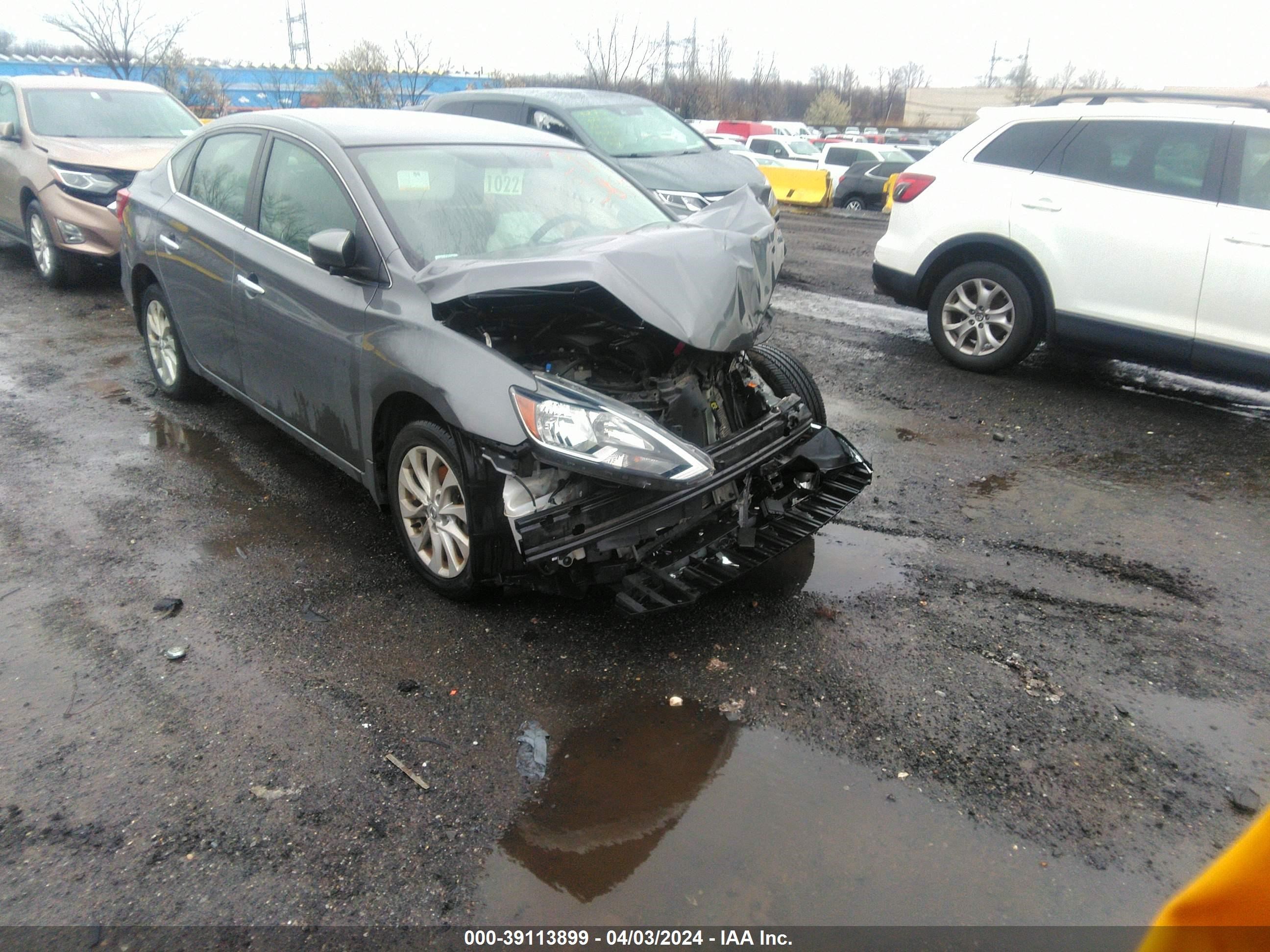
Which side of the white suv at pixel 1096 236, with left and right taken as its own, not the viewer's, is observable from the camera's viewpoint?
right

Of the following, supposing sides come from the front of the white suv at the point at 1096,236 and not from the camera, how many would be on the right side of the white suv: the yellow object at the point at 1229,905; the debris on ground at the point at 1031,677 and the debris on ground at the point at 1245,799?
3

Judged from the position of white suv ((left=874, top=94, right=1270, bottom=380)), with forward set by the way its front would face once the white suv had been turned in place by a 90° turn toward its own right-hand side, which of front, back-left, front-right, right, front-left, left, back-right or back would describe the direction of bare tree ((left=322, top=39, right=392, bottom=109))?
back-right

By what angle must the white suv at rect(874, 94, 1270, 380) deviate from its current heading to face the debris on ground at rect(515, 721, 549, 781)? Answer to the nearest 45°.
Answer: approximately 90° to its right

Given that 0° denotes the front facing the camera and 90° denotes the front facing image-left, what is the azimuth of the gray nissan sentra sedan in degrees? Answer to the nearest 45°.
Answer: approximately 315°

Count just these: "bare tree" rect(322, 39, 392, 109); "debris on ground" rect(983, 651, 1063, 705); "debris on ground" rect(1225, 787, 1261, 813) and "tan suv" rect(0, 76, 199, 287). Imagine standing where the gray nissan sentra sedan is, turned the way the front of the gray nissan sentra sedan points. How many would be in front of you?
2

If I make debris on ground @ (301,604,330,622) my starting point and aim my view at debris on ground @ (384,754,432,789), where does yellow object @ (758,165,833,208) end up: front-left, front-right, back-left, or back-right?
back-left

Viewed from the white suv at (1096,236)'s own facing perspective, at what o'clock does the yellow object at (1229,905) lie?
The yellow object is roughly at 3 o'clock from the white suv.

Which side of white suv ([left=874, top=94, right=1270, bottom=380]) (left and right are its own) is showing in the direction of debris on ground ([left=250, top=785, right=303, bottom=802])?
right
